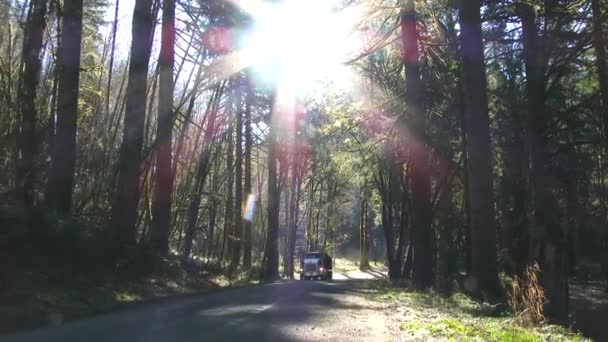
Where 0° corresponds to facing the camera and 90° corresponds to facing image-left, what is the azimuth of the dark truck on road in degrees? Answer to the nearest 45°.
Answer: approximately 0°
